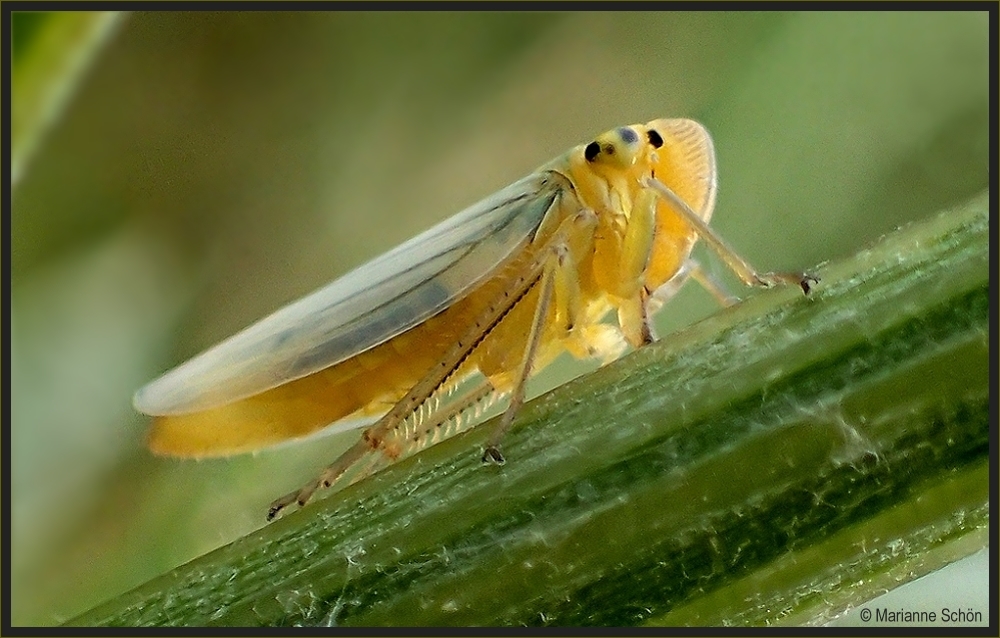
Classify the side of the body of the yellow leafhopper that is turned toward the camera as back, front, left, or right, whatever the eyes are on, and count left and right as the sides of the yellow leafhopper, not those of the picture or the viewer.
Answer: right
